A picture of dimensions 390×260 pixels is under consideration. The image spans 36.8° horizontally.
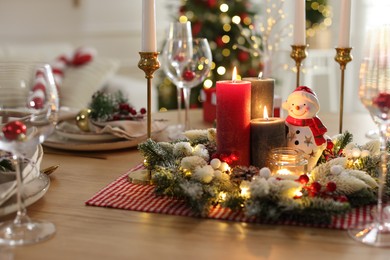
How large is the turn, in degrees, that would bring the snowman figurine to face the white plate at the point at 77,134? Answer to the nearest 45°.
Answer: approximately 90° to its right

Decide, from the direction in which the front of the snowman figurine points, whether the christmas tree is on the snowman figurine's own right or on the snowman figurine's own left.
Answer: on the snowman figurine's own right

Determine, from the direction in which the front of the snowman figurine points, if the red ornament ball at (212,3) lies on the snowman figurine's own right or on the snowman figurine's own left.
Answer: on the snowman figurine's own right

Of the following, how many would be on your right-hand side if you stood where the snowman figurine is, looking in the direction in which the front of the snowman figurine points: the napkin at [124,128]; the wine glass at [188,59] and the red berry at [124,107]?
3

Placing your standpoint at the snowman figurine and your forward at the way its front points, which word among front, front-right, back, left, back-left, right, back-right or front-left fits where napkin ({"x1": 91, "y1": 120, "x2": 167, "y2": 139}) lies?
right

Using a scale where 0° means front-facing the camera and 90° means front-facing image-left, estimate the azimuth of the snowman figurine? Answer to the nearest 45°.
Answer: approximately 45°
